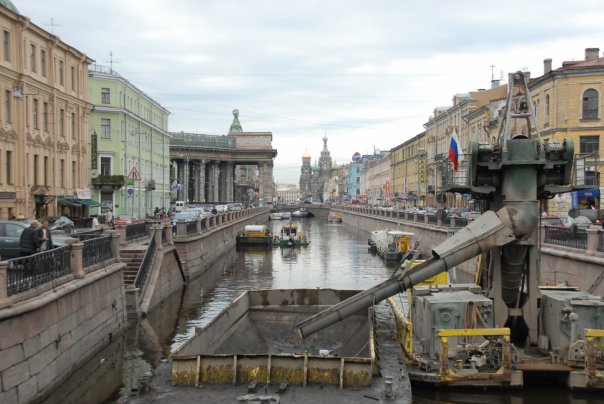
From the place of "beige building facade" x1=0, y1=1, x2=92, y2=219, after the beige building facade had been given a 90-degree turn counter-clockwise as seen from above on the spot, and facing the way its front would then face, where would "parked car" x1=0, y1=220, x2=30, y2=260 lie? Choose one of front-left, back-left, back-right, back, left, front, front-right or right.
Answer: back-right

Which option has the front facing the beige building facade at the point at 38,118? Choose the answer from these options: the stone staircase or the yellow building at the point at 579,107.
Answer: the yellow building

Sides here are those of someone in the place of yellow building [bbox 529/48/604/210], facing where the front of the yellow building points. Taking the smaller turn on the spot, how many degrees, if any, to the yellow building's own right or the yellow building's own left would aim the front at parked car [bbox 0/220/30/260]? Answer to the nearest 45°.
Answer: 0° — it already faces it

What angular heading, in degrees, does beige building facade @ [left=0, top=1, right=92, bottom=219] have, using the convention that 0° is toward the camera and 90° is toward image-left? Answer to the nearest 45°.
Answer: approximately 315°

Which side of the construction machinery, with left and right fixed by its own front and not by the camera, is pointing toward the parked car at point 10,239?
front

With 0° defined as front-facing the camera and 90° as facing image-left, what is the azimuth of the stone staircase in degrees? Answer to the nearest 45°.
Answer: approximately 0°

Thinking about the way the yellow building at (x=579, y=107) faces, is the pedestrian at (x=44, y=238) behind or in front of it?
in front

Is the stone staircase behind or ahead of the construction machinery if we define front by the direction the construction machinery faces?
ahead

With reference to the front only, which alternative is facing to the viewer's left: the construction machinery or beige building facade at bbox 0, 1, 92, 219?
the construction machinery

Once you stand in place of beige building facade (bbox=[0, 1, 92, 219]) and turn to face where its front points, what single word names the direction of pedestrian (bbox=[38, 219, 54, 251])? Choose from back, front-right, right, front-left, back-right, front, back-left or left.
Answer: front-right

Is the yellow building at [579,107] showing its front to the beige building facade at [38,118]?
yes

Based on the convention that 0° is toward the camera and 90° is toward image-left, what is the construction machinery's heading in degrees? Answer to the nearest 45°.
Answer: approximately 90°
